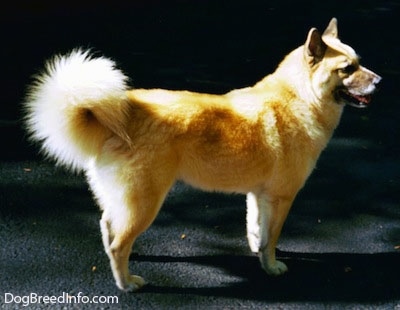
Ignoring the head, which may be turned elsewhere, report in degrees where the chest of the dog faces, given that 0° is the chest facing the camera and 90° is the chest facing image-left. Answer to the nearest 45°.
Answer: approximately 270°
